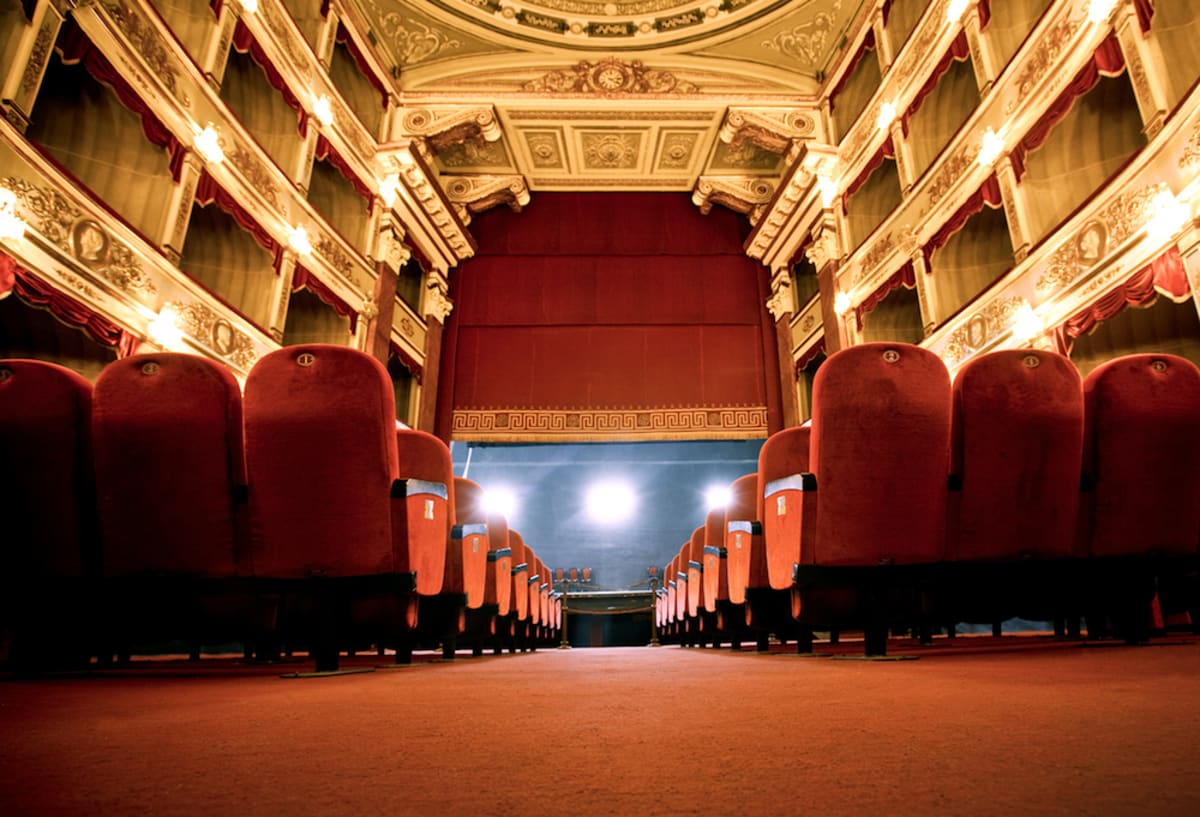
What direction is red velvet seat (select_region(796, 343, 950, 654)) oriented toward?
away from the camera

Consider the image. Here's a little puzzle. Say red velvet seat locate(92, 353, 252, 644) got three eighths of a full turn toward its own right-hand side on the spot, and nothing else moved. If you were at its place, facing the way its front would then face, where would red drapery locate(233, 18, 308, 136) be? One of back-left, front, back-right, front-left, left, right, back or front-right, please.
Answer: back

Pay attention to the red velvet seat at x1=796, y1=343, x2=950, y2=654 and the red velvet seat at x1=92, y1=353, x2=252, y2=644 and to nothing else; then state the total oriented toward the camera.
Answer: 0

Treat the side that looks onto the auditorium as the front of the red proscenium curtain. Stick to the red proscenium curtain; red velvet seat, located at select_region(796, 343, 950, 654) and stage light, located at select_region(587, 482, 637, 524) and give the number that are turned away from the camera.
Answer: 1

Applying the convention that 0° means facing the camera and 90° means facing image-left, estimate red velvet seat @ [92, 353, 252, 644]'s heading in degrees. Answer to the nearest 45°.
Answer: approximately 225°

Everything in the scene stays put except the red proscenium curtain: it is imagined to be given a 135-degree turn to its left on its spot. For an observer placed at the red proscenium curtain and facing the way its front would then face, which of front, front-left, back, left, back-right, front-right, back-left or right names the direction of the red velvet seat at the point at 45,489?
back-right

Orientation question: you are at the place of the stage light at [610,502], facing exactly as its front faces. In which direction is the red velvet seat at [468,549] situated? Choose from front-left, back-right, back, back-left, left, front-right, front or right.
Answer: front

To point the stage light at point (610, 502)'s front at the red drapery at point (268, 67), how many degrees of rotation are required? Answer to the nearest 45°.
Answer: approximately 45° to its right

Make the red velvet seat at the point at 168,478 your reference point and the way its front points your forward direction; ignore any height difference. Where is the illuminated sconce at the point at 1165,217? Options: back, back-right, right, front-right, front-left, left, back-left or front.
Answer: front-right

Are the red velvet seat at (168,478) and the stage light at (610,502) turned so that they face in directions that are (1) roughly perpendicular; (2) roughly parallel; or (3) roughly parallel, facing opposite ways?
roughly parallel, facing opposite ways

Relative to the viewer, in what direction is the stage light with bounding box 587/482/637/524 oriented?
toward the camera

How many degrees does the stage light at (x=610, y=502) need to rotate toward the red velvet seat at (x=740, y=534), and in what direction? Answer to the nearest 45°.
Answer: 0° — it already faces it

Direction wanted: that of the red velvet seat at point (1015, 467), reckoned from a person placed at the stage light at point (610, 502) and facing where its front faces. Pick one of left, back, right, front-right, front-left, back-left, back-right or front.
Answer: front

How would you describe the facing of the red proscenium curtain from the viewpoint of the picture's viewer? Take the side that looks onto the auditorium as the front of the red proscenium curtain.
facing the viewer

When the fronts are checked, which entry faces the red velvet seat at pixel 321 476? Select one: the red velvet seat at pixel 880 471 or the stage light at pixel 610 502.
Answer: the stage light

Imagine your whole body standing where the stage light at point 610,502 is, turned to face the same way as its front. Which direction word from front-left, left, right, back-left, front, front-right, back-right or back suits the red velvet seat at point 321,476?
front
